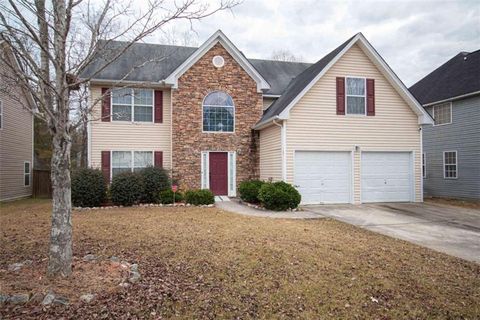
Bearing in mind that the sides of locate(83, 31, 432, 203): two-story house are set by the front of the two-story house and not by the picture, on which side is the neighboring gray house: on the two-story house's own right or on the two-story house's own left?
on the two-story house's own left

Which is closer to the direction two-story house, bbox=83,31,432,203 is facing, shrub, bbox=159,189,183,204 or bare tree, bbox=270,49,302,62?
the shrub

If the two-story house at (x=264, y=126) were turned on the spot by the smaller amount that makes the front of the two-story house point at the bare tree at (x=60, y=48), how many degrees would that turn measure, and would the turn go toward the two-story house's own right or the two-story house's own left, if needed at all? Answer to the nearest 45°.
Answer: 0° — it already faces it

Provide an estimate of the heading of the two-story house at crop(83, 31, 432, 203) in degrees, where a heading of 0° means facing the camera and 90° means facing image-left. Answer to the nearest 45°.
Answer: approximately 0°

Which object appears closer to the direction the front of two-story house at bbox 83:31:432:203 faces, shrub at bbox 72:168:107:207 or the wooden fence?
the shrub

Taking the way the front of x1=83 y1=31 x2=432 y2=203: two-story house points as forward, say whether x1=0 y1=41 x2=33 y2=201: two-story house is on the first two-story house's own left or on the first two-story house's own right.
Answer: on the first two-story house's own right

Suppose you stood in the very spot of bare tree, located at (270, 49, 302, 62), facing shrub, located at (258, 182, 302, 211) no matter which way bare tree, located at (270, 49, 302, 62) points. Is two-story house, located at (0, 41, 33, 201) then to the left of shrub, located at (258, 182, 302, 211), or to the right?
right

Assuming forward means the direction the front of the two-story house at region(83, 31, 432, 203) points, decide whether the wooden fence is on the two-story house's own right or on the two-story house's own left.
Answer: on the two-story house's own right

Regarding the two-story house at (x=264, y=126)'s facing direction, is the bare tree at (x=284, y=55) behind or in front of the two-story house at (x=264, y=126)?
behind
